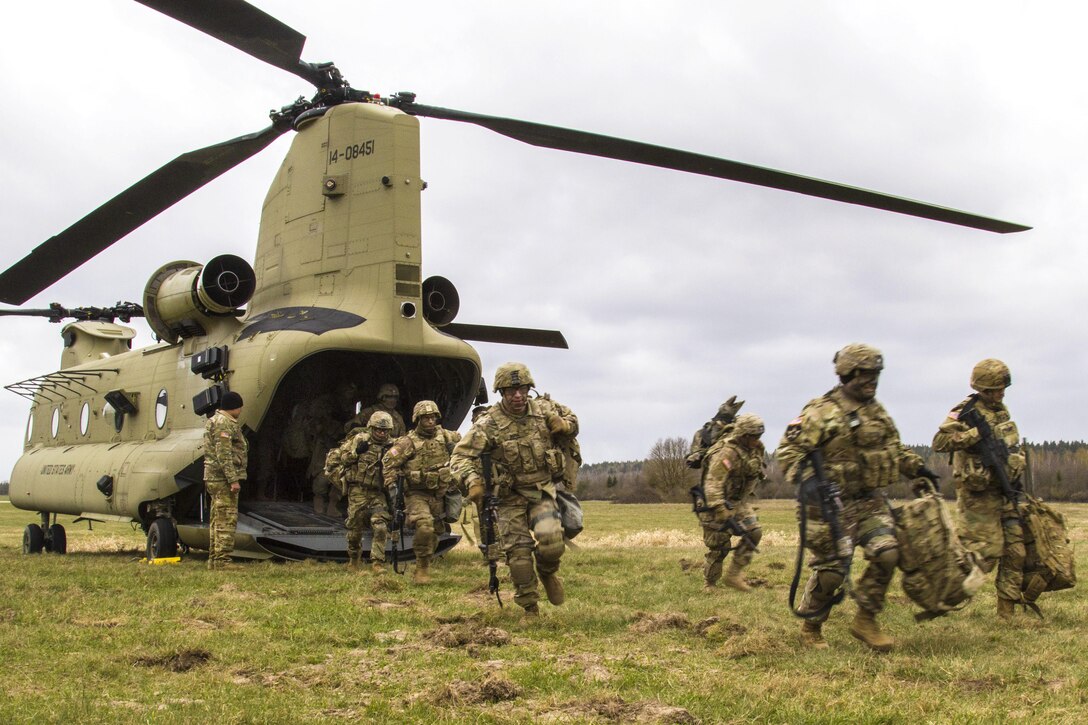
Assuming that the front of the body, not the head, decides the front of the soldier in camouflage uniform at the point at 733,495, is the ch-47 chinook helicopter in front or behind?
behind

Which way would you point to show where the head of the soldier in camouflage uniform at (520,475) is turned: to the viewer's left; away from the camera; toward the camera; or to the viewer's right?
toward the camera

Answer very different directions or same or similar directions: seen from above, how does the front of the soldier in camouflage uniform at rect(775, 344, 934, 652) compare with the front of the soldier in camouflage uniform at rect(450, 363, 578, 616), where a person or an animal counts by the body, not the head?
same or similar directions

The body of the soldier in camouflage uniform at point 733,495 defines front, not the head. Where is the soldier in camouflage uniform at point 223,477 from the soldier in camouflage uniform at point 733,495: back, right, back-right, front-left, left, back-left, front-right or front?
back-right

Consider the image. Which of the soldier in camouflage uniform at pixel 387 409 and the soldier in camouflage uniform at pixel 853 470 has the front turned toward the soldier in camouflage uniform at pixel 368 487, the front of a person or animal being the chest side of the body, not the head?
the soldier in camouflage uniform at pixel 387 409

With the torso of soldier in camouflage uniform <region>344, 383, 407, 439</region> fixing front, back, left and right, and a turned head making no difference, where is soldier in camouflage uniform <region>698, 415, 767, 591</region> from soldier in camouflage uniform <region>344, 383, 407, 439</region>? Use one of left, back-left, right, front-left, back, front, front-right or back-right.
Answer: front-left

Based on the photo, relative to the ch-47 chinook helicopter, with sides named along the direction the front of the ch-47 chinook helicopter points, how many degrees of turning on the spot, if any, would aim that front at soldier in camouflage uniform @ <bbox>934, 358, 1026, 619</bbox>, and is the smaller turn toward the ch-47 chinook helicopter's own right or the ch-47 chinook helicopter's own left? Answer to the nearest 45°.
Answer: approximately 180°

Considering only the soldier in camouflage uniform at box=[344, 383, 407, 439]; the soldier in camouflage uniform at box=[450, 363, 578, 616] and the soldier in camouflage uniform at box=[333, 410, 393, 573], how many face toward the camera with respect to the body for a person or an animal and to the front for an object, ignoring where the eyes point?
3

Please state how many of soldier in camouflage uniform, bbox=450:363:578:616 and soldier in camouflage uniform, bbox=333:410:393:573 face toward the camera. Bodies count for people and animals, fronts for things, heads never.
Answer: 2

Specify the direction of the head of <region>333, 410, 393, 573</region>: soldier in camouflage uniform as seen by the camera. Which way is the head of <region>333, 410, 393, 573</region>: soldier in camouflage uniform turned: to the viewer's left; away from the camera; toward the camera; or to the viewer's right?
toward the camera

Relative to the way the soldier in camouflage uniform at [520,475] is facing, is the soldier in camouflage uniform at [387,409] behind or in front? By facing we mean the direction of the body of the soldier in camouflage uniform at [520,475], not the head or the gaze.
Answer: behind

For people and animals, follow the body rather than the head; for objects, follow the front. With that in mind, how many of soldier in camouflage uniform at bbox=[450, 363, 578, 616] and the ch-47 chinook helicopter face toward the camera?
1

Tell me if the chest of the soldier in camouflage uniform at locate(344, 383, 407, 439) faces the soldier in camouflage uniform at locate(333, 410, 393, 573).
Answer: yes

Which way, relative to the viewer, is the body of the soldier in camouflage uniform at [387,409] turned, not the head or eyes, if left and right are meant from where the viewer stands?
facing the viewer

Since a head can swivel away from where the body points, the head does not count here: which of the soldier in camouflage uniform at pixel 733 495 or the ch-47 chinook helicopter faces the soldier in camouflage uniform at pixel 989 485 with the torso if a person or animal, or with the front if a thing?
the soldier in camouflage uniform at pixel 733 495
